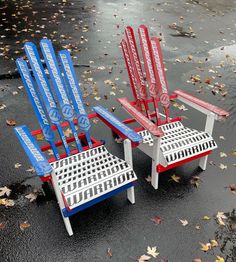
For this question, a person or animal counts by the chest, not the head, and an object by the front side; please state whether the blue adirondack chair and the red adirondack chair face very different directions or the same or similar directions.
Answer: same or similar directions

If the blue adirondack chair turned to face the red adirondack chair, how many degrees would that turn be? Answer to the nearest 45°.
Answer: approximately 45° to its left

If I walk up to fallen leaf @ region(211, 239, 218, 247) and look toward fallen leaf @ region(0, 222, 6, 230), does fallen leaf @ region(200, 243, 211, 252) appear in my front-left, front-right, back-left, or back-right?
front-left

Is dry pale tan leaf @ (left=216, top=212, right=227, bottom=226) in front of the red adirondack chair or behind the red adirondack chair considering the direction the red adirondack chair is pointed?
in front

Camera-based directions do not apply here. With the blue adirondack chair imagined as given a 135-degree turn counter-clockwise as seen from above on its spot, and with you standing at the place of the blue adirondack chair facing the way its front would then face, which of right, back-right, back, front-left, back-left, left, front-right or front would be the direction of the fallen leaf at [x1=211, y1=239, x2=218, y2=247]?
back-right

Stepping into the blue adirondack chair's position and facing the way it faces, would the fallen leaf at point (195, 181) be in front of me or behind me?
in front

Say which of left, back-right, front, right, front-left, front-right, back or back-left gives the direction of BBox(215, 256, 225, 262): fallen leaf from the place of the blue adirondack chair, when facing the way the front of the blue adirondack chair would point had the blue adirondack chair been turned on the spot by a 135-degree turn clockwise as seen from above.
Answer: back-left

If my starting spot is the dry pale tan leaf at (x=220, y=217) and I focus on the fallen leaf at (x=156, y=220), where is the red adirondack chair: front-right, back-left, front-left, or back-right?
front-right

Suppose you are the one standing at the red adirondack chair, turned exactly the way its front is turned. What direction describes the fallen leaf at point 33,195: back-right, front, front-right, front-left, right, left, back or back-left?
right

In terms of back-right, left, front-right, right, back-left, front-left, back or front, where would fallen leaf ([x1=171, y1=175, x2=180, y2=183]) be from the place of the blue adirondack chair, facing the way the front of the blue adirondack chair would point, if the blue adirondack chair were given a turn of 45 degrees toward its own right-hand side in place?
left

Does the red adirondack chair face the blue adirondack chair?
no

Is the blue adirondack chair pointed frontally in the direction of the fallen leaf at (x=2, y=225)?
no

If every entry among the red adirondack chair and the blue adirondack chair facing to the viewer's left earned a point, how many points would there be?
0

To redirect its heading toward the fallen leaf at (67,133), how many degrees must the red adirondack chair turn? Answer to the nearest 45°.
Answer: approximately 135° to its right

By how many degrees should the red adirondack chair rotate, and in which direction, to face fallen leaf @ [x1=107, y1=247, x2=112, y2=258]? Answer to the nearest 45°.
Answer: approximately 45° to its right

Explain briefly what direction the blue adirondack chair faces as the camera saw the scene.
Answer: facing the viewer and to the right of the viewer
